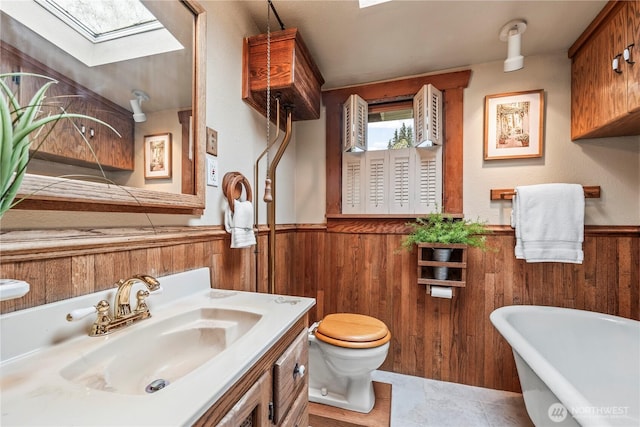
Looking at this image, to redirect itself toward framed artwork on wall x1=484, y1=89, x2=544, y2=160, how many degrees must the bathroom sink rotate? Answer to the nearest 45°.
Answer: approximately 45° to its left

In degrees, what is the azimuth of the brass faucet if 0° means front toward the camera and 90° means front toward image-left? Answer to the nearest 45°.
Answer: approximately 315°

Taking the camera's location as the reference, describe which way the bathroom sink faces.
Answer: facing the viewer and to the right of the viewer

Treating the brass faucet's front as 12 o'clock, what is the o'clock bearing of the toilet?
The toilet is roughly at 10 o'clock from the brass faucet.

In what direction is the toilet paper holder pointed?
toward the camera

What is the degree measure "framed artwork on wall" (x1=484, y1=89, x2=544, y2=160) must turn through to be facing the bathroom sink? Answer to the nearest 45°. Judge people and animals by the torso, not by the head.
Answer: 0° — it already faces it

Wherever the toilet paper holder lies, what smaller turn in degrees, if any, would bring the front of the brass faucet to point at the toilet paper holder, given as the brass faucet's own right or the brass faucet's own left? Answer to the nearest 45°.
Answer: approximately 45° to the brass faucet's own left

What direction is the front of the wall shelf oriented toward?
toward the camera

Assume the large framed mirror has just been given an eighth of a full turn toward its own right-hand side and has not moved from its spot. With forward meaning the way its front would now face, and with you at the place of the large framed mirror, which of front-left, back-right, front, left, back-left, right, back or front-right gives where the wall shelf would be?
left

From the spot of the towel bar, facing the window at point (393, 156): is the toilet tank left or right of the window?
left

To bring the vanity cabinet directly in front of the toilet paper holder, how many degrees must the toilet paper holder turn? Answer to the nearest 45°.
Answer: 0° — it already faces it
